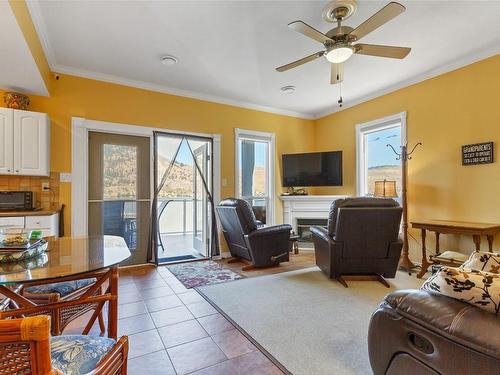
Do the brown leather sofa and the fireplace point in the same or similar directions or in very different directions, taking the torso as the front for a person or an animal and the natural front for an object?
very different directions

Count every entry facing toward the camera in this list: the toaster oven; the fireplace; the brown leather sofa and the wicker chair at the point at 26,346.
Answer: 2

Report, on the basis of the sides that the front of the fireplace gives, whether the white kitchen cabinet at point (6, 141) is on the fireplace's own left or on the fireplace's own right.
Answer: on the fireplace's own right

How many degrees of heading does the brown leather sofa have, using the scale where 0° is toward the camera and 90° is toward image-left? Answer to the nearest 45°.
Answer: approximately 135°

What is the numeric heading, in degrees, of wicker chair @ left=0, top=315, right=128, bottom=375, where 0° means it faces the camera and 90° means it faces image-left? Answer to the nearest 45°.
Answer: approximately 225°

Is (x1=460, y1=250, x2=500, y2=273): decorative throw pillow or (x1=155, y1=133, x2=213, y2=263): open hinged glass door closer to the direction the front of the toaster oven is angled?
the decorative throw pillow

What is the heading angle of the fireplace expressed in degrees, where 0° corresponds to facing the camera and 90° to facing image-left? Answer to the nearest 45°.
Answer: approximately 0°

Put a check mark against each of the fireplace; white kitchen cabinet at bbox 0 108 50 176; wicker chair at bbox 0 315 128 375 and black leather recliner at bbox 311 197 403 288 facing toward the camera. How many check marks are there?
2

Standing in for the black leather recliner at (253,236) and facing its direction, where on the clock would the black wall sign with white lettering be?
The black wall sign with white lettering is roughly at 2 o'clock from the black leather recliner.
